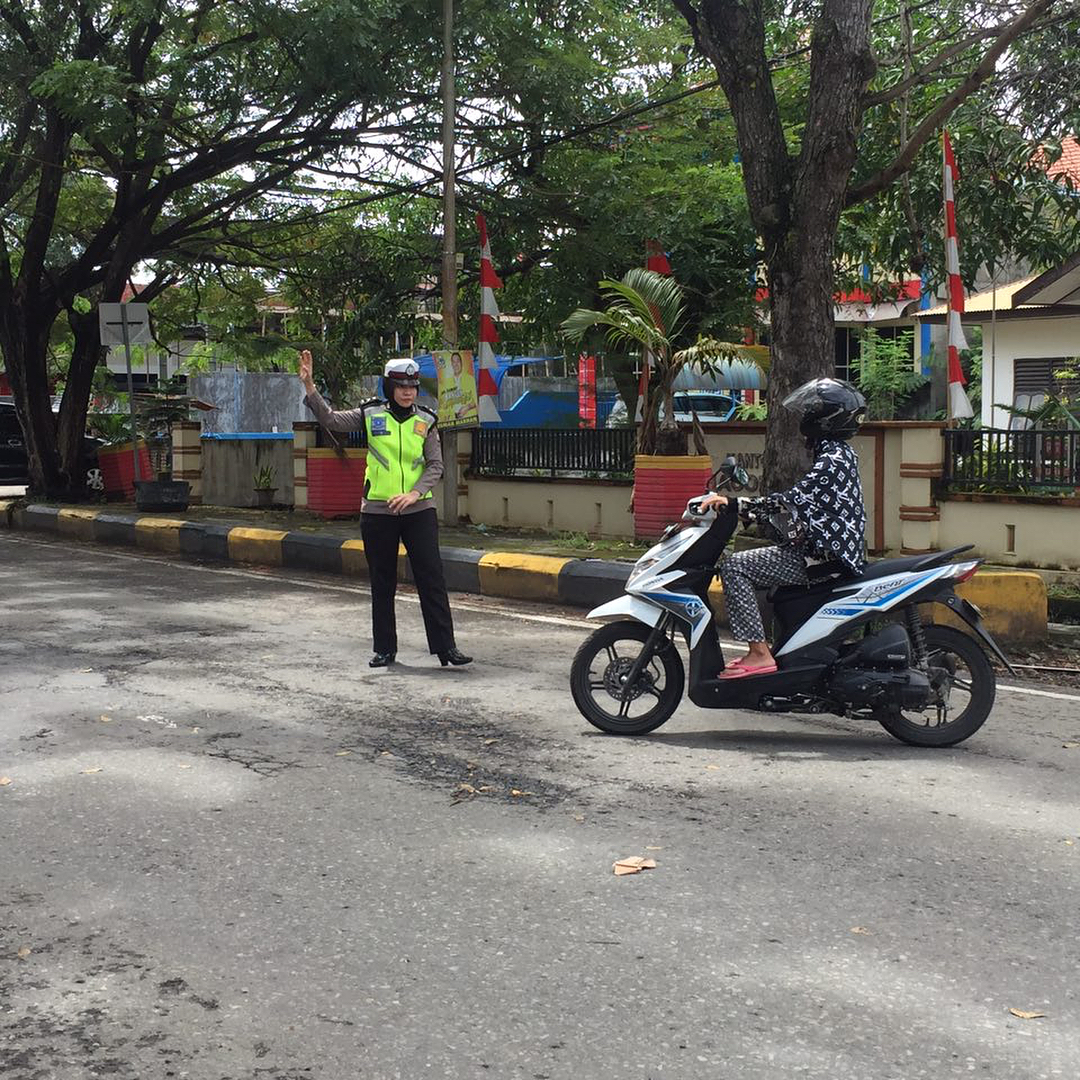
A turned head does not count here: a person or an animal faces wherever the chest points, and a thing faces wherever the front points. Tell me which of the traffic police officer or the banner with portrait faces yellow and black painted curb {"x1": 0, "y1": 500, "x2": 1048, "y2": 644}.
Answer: the banner with portrait

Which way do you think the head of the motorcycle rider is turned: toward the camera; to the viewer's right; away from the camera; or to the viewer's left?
to the viewer's left

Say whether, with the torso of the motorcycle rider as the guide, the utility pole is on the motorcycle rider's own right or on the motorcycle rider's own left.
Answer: on the motorcycle rider's own right

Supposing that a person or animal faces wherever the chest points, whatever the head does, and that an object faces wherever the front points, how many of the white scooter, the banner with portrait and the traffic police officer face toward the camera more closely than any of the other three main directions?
2

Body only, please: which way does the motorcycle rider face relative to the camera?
to the viewer's left

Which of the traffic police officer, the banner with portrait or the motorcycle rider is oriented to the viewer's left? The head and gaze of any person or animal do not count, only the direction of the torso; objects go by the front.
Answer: the motorcycle rider

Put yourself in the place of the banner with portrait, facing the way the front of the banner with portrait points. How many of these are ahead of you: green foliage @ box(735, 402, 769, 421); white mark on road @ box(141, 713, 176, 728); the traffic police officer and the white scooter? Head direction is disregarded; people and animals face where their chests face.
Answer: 3

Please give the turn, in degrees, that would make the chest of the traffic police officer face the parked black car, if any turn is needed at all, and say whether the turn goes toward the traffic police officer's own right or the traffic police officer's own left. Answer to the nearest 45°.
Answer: approximately 180°

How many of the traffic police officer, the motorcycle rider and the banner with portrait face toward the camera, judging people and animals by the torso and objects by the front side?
2

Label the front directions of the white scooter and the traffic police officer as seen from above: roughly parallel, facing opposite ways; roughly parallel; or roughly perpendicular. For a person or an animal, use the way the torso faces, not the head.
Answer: roughly perpendicular

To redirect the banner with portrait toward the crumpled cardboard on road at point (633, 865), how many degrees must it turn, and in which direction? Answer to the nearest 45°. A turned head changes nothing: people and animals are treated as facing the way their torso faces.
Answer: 0° — it already faces it

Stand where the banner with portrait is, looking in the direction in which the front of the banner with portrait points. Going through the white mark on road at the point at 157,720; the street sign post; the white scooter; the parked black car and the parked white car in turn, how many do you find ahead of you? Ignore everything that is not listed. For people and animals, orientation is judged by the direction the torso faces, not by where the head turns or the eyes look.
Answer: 2

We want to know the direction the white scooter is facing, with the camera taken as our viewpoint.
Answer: facing to the left of the viewer

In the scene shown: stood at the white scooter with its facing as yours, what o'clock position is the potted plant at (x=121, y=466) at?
The potted plant is roughly at 2 o'clock from the white scooter.
